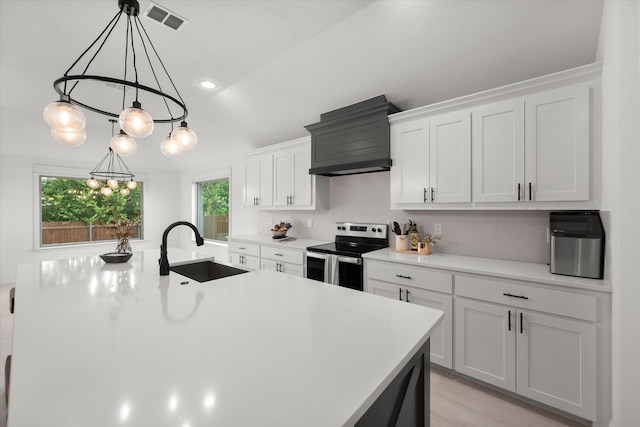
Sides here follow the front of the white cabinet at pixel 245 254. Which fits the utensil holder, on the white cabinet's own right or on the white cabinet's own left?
on the white cabinet's own left

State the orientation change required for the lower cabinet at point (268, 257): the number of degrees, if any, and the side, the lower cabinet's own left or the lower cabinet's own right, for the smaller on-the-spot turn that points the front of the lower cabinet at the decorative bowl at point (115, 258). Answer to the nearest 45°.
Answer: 0° — it already faces it

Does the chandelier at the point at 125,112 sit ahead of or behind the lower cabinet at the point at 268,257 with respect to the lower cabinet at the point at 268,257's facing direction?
ahead

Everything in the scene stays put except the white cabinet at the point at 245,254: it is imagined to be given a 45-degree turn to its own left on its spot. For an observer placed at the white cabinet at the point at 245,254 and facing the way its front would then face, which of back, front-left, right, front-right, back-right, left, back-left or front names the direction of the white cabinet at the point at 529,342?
front-left

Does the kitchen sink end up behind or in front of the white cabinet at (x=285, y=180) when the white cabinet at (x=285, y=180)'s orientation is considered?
in front

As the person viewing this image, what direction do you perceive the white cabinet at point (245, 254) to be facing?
facing the viewer and to the left of the viewer

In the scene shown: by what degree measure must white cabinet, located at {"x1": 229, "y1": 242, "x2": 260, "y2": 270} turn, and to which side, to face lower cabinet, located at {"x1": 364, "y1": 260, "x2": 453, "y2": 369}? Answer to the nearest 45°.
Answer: approximately 90° to its left

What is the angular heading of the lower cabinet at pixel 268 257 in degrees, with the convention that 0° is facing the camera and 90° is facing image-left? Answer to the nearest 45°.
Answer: approximately 45°

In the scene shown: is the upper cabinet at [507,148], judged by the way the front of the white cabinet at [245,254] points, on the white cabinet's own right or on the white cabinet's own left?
on the white cabinet's own left

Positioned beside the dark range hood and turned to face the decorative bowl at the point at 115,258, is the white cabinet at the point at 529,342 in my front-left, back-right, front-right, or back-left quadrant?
back-left
